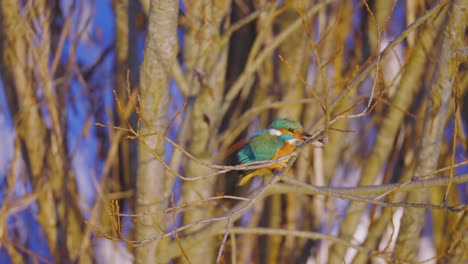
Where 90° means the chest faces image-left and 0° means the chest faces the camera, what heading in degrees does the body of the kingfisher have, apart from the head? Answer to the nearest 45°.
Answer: approximately 270°
